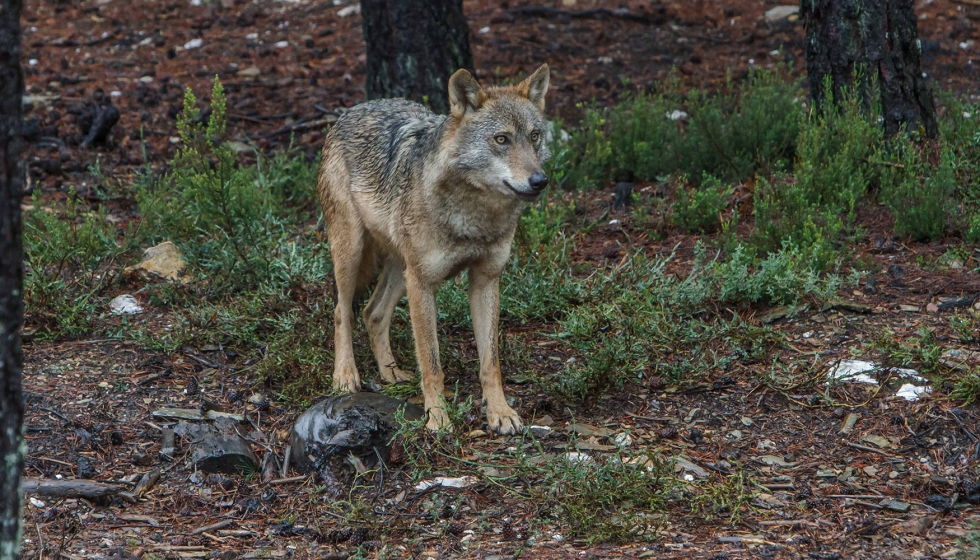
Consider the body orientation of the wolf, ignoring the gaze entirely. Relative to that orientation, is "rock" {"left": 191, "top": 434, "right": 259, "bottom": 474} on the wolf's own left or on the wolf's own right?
on the wolf's own right

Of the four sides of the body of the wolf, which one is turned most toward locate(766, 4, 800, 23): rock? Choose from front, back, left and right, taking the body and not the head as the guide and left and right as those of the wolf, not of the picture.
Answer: left

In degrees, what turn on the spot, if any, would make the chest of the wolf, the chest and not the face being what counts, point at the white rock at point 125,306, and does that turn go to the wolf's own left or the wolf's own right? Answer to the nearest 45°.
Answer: approximately 180°

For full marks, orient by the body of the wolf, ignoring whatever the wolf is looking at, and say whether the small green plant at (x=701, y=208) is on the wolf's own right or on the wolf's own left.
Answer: on the wolf's own left

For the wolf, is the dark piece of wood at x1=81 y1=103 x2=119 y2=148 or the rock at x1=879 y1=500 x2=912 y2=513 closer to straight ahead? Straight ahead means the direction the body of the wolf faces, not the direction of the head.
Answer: the rock

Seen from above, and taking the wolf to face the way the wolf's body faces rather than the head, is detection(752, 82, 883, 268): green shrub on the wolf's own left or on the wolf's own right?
on the wolf's own left

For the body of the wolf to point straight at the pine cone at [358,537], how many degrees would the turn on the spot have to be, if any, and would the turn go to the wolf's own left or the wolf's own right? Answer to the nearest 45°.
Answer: approximately 45° to the wolf's own right

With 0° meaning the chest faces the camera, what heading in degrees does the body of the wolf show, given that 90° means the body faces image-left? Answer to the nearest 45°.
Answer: approximately 315°

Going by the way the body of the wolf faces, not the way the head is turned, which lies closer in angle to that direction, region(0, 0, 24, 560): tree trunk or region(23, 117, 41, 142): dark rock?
the tree trunk

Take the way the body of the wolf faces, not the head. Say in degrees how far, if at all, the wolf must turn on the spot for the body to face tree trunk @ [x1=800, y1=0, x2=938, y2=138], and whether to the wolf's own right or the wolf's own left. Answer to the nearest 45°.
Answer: approximately 90° to the wolf's own left

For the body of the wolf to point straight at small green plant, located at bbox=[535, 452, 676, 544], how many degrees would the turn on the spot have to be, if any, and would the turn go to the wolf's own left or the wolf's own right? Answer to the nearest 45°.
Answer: approximately 45° to the wolf's own right
